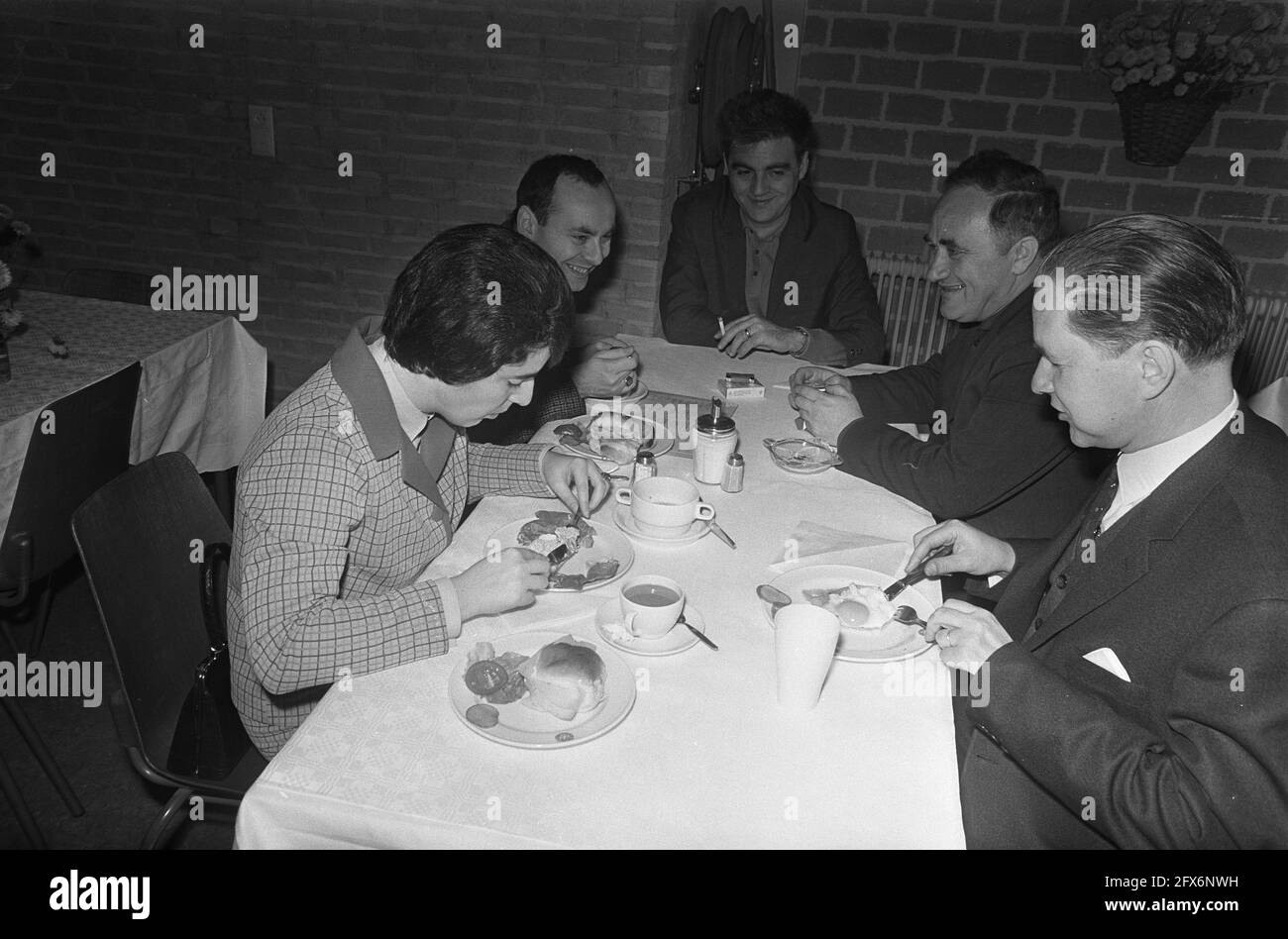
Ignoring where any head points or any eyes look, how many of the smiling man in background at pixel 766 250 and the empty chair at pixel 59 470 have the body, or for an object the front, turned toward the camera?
1

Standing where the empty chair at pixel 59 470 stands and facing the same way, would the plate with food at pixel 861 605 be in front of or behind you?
behind

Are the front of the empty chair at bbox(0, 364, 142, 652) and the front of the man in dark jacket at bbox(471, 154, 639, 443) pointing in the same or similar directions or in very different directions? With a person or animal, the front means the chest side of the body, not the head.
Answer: very different directions

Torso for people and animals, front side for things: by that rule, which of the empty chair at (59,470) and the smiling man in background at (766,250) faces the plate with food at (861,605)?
the smiling man in background

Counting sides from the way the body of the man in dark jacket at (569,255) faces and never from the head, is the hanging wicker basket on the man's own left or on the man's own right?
on the man's own left

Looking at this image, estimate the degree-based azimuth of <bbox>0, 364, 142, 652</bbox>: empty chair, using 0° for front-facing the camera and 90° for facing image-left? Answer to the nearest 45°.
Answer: approximately 135°

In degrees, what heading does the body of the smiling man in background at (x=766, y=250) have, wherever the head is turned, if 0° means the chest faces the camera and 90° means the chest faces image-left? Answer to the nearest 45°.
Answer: approximately 0°
